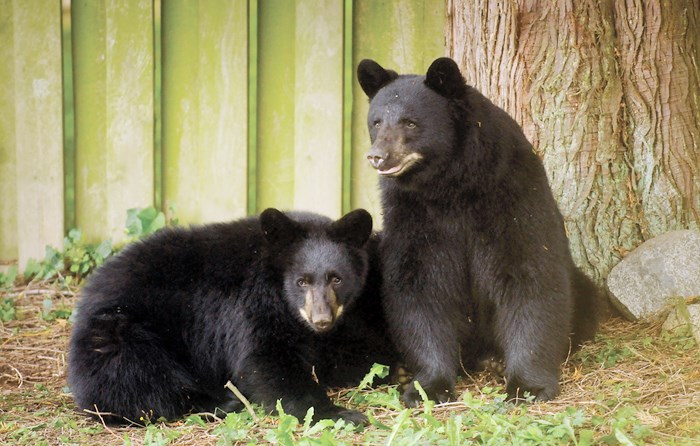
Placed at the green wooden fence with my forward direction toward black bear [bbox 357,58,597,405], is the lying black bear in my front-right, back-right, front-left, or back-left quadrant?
front-right

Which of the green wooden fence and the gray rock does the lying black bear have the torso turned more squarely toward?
the gray rock

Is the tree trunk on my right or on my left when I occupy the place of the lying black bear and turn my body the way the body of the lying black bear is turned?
on my left

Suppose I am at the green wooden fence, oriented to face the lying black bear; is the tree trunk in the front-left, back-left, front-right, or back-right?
front-left

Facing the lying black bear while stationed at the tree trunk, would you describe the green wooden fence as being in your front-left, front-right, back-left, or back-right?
front-right

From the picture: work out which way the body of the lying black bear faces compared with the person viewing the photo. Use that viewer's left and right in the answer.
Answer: facing the viewer and to the right of the viewer

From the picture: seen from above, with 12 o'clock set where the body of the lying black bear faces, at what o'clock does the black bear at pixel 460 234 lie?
The black bear is roughly at 11 o'clock from the lying black bear.

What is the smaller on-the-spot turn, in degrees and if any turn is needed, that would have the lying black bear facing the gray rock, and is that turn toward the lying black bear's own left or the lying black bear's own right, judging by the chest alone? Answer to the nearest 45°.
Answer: approximately 45° to the lying black bear's own left

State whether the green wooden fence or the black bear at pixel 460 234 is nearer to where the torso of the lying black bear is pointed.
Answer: the black bear

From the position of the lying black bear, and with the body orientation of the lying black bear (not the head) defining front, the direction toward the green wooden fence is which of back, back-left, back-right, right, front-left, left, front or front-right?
back-left

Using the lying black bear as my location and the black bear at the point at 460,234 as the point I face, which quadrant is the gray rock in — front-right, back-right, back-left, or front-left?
front-left

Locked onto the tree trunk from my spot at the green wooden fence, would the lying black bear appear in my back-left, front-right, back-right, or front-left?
front-right
